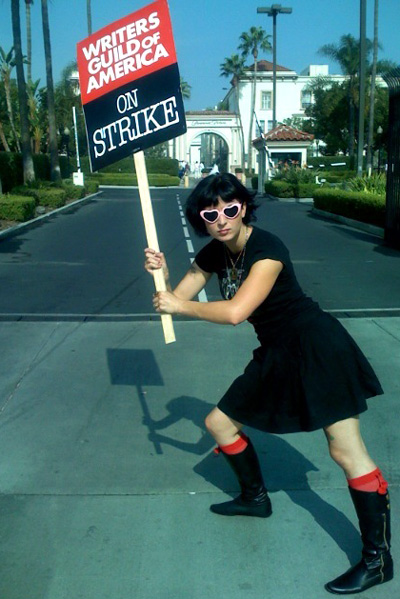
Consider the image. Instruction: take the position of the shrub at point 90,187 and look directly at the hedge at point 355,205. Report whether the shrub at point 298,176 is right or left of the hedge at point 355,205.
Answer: left

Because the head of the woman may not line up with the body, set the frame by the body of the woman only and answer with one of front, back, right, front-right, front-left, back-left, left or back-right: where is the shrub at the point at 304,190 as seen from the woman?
back-right

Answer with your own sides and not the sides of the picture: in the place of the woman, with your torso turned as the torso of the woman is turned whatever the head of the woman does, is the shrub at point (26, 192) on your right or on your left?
on your right

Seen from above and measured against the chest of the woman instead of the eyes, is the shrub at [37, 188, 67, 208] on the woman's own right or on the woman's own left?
on the woman's own right

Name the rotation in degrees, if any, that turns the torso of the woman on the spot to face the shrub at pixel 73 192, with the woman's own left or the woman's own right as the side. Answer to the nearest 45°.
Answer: approximately 135° to the woman's own right

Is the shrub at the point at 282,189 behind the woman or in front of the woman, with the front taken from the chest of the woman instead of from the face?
behind

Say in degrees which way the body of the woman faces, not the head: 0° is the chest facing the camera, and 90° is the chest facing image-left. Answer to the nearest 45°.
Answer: approximately 45°

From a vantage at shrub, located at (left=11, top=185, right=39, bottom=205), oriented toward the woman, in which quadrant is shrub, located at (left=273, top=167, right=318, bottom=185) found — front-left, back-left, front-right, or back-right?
back-left
